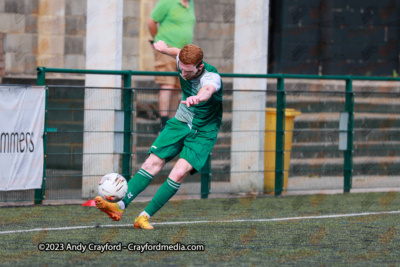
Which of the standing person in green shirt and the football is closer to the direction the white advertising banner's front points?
the football

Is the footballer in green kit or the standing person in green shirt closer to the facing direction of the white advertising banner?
the footballer in green kit

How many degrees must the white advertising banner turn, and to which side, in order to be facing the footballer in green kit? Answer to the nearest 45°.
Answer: approximately 45° to its left

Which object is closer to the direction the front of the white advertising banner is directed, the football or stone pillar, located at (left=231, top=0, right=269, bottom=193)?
the football

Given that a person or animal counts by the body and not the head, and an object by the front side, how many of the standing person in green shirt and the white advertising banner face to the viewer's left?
0

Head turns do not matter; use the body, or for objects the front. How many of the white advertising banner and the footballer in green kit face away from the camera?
0

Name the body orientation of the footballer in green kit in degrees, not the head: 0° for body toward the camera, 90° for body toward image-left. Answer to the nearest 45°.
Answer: approximately 45°

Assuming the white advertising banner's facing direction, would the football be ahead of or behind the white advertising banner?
ahead

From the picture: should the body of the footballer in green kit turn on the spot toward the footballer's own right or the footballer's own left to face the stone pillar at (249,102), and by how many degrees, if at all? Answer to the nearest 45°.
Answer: approximately 135° to the footballer's own right
